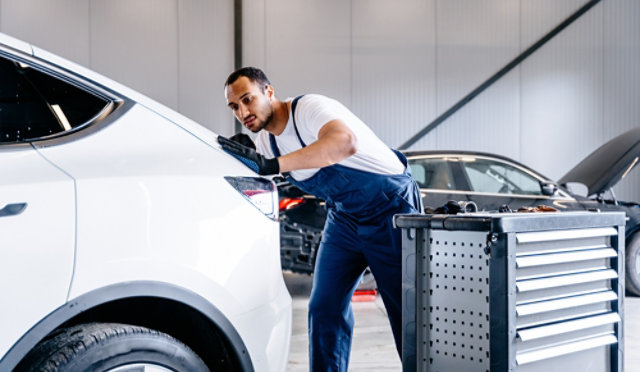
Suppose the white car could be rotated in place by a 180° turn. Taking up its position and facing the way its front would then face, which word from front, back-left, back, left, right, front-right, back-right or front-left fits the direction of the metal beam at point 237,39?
left

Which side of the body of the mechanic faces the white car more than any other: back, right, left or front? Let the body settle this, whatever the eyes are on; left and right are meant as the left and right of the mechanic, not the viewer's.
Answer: front

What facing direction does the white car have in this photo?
to the viewer's left

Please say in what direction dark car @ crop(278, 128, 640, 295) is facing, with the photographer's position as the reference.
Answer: facing to the right of the viewer

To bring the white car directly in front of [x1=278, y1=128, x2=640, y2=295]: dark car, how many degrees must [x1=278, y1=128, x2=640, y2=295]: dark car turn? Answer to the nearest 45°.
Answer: approximately 90° to its right

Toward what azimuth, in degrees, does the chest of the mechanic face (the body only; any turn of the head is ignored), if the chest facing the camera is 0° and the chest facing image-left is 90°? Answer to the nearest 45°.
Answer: approximately 45°

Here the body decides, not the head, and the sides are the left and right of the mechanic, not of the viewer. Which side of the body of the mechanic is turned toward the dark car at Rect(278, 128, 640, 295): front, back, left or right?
back

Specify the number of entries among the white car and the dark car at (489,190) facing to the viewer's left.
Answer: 1

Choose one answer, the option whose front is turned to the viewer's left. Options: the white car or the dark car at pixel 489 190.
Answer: the white car

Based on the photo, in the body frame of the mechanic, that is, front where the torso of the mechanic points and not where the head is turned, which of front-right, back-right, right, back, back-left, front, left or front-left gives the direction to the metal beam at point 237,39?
back-right

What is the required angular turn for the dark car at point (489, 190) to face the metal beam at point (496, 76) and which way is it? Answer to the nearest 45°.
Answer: approximately 90° to its left
